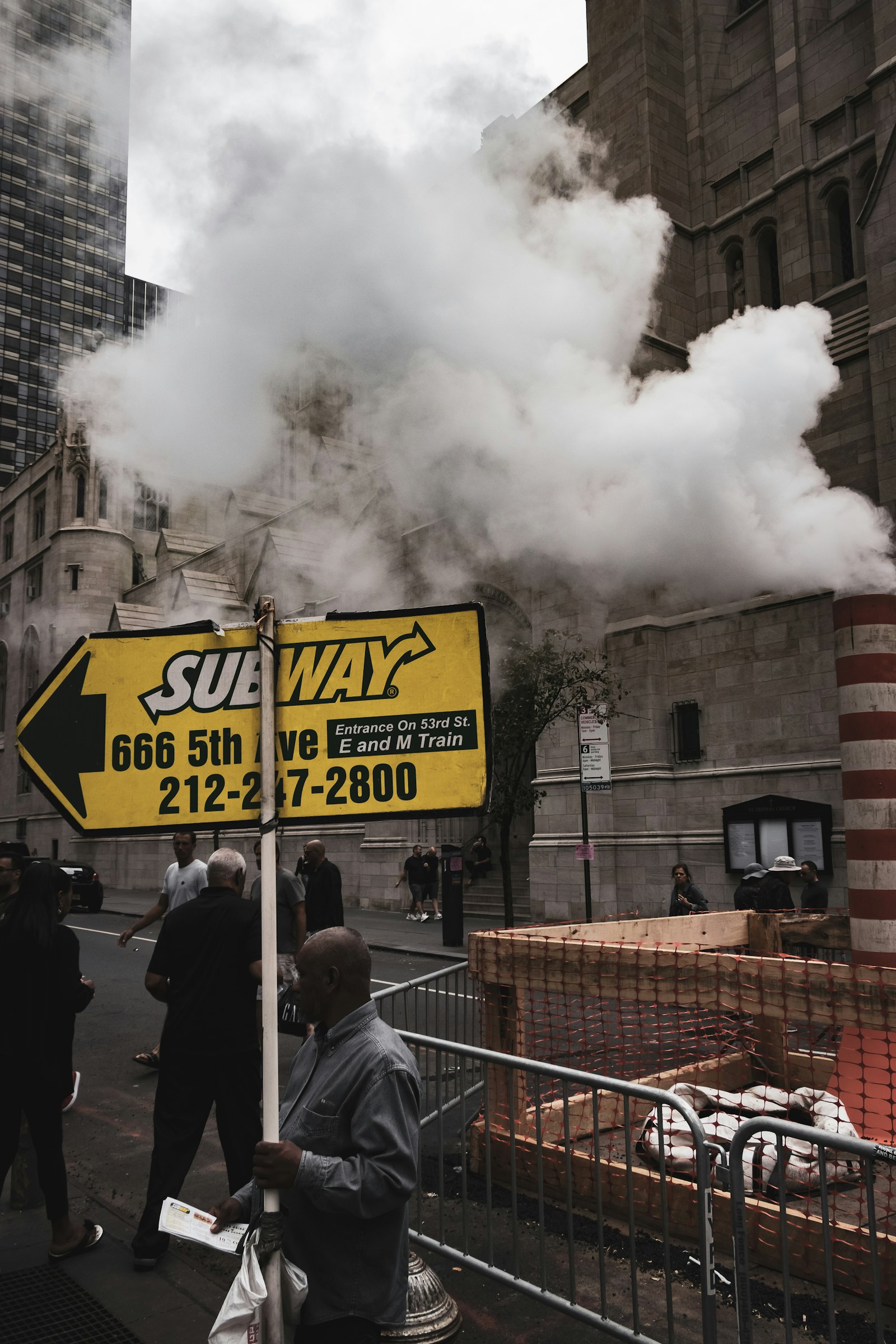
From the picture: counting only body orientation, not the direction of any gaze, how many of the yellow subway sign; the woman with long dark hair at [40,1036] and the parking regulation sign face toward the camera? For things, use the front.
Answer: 2

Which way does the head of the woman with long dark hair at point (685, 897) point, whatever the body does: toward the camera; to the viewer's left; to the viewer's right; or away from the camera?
toward the camera

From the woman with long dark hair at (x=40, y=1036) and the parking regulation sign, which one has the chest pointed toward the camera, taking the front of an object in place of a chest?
the parking regulation sign

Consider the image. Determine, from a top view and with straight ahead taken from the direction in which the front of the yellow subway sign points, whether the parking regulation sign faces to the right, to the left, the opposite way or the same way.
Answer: the same way

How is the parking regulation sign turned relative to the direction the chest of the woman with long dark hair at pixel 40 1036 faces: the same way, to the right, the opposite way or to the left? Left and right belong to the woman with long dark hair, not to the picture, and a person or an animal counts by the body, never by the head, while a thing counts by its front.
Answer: the opposite way

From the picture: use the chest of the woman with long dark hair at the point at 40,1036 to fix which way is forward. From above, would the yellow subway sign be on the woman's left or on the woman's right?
on the woman's right

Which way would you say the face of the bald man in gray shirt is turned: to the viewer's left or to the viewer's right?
to the viewer's left

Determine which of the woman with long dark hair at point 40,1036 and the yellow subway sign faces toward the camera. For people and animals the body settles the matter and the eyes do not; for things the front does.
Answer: the yellow subway sign

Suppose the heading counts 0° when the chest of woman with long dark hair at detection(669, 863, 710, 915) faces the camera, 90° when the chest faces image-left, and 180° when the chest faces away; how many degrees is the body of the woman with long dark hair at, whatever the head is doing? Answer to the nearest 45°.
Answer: approximately 45°

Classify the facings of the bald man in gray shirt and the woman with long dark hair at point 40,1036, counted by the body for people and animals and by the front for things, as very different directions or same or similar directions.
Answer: very different directions

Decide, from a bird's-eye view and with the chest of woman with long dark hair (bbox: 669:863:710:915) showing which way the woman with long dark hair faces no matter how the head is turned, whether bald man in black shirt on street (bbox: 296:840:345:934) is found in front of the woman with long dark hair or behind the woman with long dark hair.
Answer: in front

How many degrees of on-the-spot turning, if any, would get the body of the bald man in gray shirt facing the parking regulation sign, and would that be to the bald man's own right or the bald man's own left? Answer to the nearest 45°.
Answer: approximately 135° to the bald man's own right

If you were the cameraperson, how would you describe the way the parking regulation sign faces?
facing the viewer

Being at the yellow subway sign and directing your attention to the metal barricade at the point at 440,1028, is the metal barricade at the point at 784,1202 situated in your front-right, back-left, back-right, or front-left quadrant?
front-right
